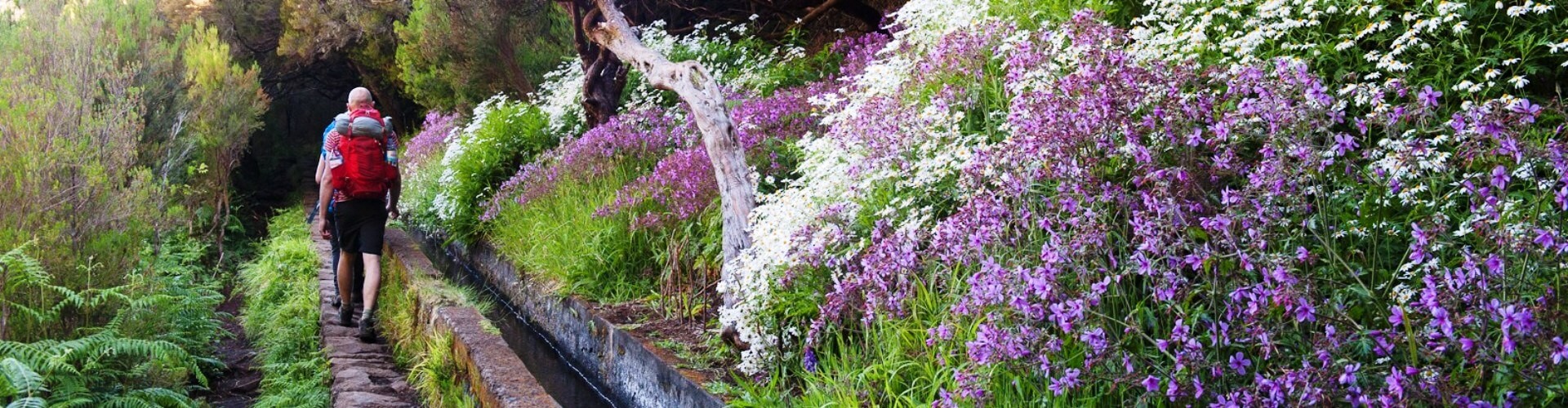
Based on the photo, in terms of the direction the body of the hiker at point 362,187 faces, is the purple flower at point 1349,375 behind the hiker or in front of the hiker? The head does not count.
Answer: behind

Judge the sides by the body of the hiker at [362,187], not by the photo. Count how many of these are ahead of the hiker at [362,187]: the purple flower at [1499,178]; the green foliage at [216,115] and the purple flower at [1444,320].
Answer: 1

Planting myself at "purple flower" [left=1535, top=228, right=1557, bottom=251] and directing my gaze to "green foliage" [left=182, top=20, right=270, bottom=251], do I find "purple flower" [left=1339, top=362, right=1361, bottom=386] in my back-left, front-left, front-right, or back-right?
front-left

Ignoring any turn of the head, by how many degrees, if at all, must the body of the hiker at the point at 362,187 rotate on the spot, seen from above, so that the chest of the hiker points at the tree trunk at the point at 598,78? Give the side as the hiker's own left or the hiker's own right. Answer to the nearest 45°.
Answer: approximately 45° to the hiker's own right

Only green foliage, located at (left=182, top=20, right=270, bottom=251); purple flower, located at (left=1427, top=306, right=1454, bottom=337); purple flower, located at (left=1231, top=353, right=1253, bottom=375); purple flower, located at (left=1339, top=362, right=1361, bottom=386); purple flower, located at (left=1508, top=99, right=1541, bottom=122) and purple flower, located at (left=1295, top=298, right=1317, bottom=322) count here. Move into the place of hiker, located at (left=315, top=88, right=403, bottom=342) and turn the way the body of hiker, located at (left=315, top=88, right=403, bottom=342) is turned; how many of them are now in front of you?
1

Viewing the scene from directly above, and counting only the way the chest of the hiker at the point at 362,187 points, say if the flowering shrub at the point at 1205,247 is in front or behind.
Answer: behind

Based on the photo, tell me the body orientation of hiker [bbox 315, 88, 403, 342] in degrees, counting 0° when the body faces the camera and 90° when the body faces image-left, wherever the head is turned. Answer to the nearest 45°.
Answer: approximately 180°

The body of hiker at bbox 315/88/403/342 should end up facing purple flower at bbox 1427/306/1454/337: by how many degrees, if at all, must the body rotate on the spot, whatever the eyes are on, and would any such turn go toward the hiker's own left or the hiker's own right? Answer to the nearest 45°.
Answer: approximately 180°

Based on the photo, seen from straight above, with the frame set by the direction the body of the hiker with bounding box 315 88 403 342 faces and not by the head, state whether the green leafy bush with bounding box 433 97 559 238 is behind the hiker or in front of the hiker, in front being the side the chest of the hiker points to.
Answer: in front

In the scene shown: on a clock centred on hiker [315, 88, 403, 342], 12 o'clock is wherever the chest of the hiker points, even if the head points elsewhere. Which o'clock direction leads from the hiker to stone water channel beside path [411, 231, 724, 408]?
The stone water channel beside path is roughly at 5 o'clock from the hiker.
